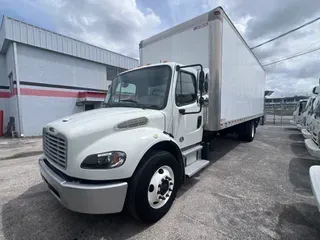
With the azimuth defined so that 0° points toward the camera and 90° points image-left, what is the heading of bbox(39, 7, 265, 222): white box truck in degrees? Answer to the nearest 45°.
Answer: approximately 45°

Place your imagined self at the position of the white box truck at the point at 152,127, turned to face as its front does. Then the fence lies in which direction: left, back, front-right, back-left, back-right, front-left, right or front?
back

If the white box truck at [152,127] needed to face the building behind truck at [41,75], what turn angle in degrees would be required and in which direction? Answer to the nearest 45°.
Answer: approximately 90° to its right
